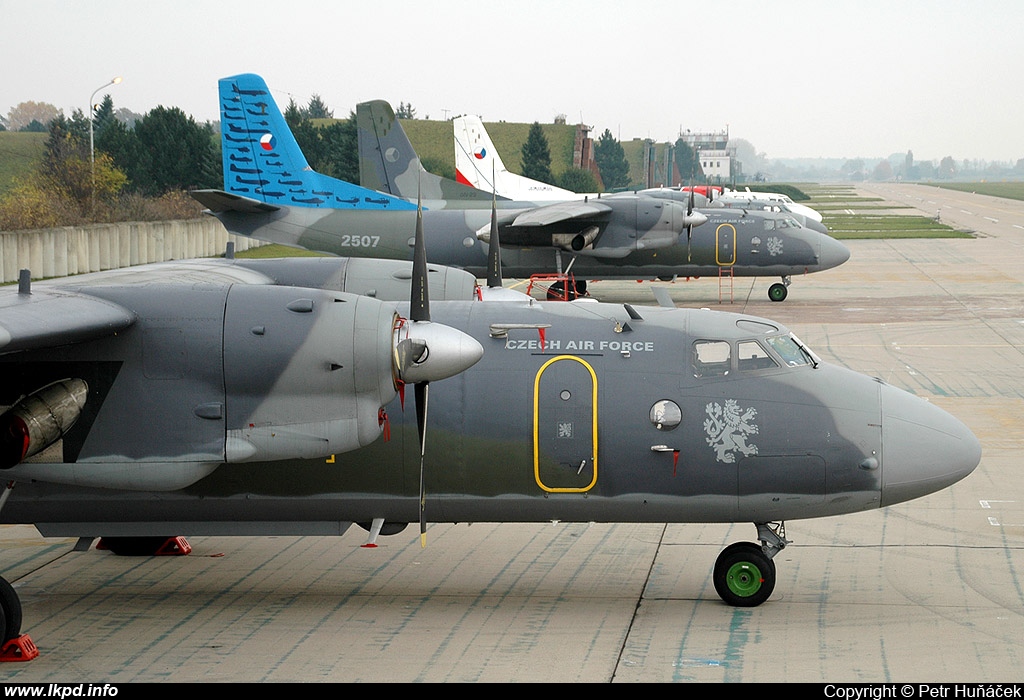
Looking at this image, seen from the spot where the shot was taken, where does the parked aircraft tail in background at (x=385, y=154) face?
facing to the right of the viewer

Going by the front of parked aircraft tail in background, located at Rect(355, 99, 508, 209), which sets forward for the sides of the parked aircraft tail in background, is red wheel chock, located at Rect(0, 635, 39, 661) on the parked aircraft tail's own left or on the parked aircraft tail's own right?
on the parked aircraft tail's own right

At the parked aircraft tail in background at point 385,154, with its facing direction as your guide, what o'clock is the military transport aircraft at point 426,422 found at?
The military transport aircraft is roughly at 3 o'clock from the parked aircraft tail in background.

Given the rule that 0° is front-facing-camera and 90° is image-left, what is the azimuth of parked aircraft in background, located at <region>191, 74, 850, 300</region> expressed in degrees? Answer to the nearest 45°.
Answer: approximately 270°

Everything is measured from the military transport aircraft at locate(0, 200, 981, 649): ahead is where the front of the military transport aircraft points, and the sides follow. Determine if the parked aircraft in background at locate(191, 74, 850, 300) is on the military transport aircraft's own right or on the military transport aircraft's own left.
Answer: on the military transport aircraft's own left

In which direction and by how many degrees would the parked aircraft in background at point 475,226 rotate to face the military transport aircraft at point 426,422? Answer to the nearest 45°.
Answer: approximately 90° to its right

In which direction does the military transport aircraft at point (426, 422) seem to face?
to the viewer's right

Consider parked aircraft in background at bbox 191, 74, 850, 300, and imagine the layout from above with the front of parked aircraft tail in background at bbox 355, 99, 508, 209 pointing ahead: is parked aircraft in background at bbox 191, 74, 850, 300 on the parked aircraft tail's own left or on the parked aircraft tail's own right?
on the parked aircraft tail's own right

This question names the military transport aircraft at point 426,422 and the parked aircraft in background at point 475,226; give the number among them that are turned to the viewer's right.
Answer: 2

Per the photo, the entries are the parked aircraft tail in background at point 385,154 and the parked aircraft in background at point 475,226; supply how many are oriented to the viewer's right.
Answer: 2
